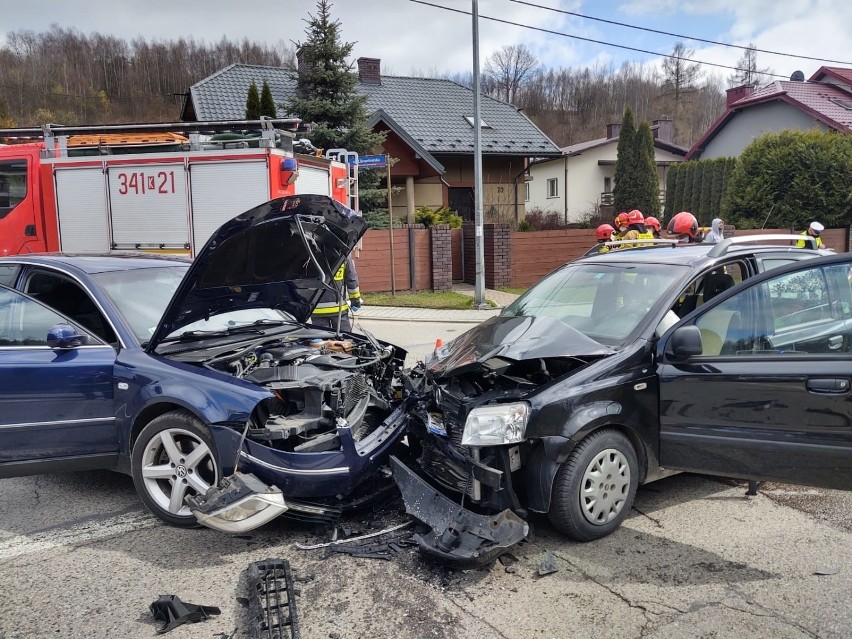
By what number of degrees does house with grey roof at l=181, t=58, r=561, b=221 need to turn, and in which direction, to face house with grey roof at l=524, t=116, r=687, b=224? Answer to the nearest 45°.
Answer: approximately 135° to its left

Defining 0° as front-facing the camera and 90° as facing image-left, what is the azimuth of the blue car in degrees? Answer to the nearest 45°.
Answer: approximately 315°

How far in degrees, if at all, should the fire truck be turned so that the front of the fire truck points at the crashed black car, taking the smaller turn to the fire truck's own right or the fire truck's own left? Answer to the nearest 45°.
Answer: approximately 135° to the fire truck's own left

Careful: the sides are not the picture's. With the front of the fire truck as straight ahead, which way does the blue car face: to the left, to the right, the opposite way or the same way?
the opposite way

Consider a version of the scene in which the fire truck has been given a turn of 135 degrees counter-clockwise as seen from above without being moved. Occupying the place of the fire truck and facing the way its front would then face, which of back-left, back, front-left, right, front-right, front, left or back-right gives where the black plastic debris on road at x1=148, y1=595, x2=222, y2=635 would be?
front

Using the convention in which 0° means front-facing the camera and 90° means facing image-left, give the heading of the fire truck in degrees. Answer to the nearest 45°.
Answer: approximately 135°

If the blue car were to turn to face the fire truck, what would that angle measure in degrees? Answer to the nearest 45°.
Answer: approximately 135° to its left

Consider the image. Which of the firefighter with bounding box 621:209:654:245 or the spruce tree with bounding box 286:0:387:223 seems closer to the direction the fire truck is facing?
the spruce tree

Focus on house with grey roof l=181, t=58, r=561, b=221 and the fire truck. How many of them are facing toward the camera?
1

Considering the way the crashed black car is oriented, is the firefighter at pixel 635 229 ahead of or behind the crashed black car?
behind

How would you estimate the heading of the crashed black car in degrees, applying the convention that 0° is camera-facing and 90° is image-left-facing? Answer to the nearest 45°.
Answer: approximately 45°
